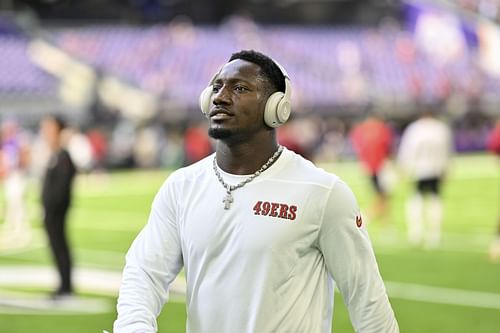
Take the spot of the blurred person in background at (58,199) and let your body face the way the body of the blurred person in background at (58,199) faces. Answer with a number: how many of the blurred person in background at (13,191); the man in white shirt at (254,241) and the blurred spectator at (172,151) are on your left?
1

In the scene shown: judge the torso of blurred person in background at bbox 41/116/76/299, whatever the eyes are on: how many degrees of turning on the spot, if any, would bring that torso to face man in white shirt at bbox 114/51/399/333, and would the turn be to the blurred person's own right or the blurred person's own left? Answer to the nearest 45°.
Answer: approximately 90° to the blurred person's own left

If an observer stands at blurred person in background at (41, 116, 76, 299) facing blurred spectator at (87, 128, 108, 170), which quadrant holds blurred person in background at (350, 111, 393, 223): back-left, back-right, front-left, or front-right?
front-right

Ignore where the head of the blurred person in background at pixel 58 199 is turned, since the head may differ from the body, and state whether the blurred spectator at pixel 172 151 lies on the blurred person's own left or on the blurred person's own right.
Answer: on the blurred person's own right

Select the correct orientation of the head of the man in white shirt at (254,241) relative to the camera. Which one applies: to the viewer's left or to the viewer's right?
to the viewer's left

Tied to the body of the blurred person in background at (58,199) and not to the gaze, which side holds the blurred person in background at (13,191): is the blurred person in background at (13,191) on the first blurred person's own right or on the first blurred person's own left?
on the first blurred person's own right

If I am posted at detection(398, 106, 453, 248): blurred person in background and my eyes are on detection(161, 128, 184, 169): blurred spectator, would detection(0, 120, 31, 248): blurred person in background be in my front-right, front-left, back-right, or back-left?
front-left
